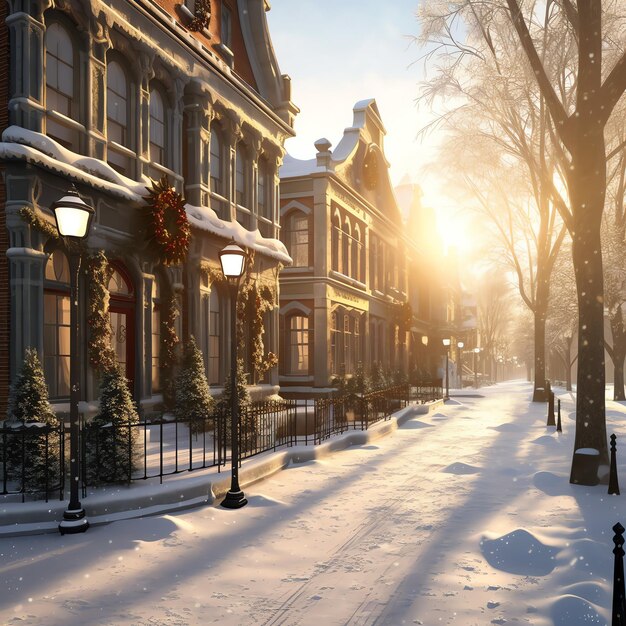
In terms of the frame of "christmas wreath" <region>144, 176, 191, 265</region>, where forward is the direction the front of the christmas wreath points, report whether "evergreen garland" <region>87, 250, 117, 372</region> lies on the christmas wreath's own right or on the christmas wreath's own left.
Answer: on the christmas wreath's own right

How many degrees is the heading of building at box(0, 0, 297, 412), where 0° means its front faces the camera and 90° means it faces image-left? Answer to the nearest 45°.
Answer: approximately 315°

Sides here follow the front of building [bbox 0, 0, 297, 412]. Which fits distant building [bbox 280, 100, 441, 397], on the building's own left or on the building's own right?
on the building's own left

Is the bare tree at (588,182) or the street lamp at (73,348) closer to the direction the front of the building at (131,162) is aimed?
the bare tree

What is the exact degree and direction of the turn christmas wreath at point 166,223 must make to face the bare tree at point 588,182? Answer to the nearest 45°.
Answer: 0° — it already faces it
